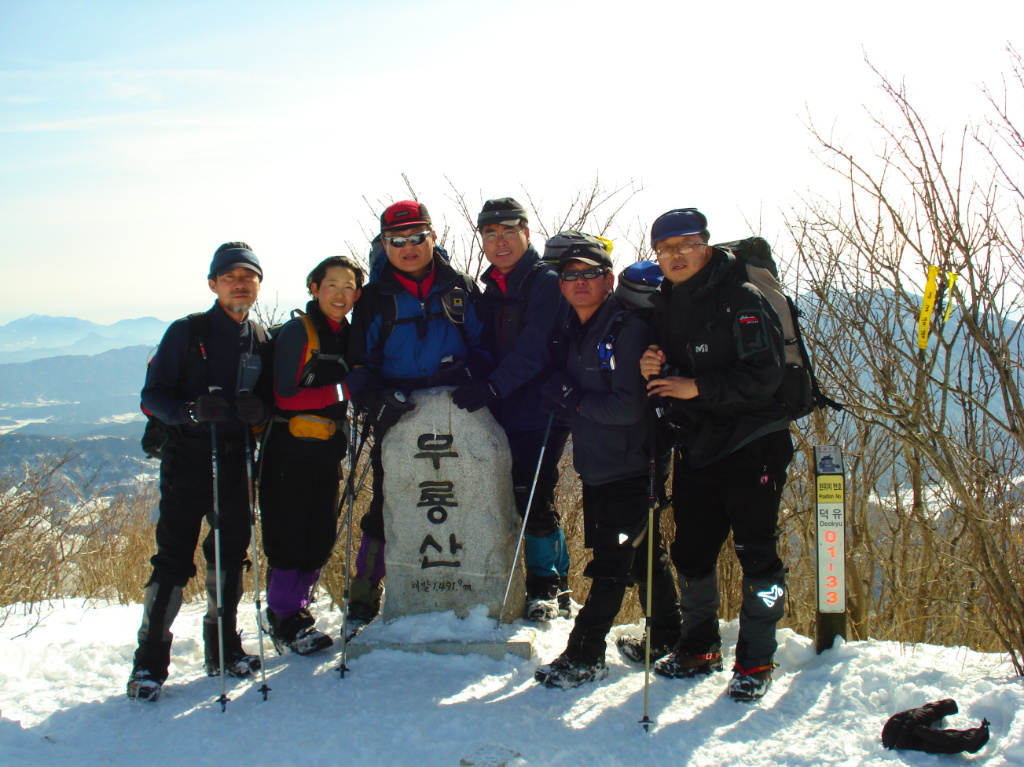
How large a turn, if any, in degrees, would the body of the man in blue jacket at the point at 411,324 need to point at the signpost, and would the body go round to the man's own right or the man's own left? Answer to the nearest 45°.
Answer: approximately 90° to the man's own left

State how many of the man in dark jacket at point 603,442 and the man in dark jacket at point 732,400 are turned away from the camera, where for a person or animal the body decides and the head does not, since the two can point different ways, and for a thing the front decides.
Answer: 0

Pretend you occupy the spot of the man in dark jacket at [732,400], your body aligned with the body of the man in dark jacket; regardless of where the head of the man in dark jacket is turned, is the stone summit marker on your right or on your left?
on your right

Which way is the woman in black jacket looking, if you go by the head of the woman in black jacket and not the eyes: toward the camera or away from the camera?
toward the camera

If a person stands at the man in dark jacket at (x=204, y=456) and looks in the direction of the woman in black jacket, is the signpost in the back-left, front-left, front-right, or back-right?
front-right

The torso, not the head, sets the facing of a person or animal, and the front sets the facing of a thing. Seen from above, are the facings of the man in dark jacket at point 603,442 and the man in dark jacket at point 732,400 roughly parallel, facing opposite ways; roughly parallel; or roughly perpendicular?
roughly parallel

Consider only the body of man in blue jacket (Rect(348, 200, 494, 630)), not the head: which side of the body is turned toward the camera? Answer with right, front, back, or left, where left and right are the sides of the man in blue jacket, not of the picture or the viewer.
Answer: front

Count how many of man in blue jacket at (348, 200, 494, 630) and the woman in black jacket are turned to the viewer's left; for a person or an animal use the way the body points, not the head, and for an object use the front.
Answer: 0

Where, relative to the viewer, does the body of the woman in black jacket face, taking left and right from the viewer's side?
facing the viewer and to the right of the viewer
